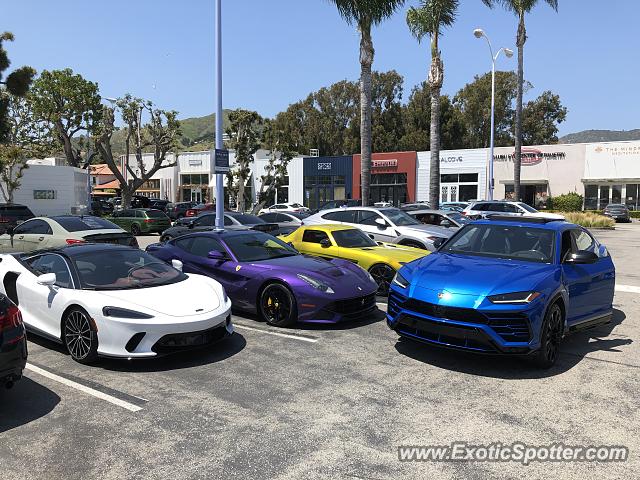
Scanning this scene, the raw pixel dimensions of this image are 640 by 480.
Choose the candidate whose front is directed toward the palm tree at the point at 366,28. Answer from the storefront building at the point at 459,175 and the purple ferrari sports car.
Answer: the storefront building

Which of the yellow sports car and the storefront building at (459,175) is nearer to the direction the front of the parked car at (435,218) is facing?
the yellow sports car

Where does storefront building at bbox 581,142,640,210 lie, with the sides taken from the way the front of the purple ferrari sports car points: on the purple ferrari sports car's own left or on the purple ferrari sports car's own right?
on the purple ferrari sports car's own left

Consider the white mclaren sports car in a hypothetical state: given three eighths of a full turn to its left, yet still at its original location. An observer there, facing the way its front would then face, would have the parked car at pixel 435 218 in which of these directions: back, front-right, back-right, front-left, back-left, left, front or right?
front-right

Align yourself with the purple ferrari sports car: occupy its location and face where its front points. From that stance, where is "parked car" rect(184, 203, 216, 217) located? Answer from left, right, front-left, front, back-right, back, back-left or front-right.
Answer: back-left

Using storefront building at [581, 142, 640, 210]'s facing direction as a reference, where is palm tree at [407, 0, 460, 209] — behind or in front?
in front

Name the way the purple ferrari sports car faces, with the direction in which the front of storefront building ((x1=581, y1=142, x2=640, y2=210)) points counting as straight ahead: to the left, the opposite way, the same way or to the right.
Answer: to the left

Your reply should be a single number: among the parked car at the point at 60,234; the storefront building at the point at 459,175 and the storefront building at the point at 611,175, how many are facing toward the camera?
2

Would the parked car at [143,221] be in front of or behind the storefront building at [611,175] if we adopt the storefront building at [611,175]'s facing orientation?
in front

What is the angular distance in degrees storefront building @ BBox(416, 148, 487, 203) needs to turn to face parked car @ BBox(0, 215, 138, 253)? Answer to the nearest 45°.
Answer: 0° — it already faces it

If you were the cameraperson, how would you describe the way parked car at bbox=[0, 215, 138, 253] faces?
facing away from the viewer and to the left of the viewer

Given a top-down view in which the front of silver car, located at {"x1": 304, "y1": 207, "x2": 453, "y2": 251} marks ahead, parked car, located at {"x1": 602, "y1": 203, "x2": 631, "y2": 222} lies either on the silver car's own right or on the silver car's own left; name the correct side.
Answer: on the silver car's own left

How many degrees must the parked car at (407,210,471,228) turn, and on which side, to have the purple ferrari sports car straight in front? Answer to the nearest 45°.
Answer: approximately 45° to its right

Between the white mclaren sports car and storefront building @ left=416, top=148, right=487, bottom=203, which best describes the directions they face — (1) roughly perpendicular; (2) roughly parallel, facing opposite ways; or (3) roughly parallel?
roughly perpendicular
